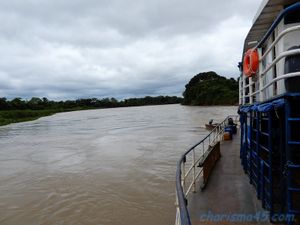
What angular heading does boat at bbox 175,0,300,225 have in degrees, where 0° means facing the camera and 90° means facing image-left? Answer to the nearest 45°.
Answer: approximately 180°
